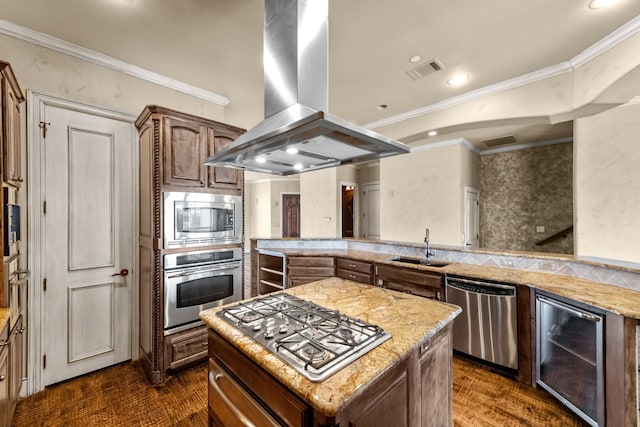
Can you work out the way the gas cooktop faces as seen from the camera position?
facing the viewer and to the left of the viewer

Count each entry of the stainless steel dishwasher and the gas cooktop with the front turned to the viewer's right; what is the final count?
0

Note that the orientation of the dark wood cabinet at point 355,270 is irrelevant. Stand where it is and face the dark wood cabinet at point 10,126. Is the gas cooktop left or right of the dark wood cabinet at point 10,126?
left

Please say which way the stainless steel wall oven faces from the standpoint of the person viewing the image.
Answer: facing the viewer and to the right of the viewer

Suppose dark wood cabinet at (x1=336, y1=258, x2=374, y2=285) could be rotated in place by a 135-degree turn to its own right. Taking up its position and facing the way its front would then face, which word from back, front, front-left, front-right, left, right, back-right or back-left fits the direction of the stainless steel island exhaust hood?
back

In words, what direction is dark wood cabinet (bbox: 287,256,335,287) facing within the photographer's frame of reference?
facing the viewer

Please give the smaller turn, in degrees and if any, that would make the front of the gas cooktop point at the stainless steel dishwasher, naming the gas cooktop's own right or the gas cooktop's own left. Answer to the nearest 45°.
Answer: approximately 180°

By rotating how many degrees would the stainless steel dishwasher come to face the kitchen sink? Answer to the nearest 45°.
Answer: approximately 90° to its right

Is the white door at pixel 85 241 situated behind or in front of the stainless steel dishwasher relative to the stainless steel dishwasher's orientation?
in front

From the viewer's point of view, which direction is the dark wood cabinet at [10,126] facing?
to the viewer's right

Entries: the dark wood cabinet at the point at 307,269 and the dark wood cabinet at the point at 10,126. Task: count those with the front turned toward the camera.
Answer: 1

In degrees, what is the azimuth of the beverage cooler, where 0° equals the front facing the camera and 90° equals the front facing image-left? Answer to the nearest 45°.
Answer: approximately 45°

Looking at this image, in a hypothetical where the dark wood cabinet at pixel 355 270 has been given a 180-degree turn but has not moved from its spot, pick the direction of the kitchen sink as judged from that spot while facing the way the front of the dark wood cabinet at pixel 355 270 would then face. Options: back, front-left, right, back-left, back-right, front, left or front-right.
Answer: front-right

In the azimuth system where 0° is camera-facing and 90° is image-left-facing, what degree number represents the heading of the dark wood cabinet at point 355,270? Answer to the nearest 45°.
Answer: approximately 45°
